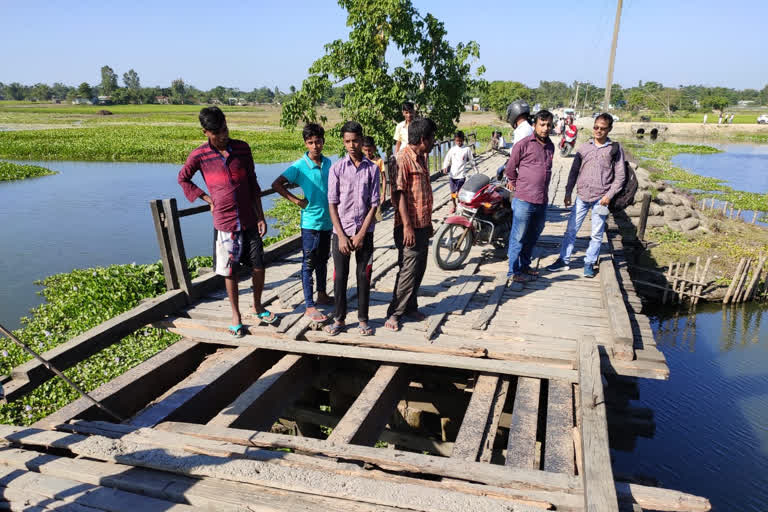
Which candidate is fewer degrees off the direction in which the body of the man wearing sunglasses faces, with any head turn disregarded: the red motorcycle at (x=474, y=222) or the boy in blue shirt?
the boy in blue shirt

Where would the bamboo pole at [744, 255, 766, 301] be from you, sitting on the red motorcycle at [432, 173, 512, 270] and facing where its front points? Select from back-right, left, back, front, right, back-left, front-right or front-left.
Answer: back

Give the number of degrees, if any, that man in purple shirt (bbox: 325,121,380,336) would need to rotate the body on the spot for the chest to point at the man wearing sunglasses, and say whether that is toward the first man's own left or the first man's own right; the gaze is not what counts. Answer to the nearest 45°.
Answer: approximately 135° to the first man's own left

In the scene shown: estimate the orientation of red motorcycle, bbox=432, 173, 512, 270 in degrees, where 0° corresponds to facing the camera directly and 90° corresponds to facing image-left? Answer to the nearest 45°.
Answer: approximately 45°

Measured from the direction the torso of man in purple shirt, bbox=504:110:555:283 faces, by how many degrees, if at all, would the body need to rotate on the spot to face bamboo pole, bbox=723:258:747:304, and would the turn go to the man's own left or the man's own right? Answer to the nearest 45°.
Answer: approximately 90° to the man's own left

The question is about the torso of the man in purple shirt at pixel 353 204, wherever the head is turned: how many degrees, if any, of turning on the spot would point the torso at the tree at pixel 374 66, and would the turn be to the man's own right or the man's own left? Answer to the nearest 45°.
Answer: approximately 180°

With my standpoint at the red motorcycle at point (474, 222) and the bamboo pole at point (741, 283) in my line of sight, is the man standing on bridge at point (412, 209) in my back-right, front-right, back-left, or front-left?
back-right

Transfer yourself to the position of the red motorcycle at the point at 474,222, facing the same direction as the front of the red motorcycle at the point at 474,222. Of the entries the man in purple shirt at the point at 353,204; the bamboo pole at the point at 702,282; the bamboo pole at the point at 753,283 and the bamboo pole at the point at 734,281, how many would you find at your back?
3
